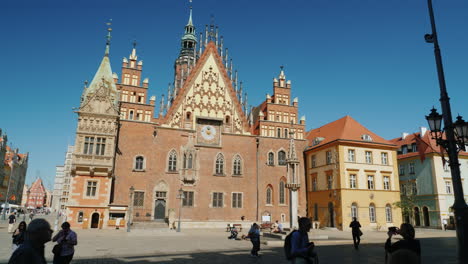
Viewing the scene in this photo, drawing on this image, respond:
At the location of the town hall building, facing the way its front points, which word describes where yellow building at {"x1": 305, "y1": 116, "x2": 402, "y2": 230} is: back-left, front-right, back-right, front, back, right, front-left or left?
left

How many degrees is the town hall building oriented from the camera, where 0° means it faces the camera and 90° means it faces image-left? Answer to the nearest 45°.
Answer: approximately 0°

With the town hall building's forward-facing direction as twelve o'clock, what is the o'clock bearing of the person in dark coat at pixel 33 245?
The person in dark coat is roughly at 12 o'clock from the town hall building.

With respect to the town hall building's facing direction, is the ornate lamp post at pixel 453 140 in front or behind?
in front

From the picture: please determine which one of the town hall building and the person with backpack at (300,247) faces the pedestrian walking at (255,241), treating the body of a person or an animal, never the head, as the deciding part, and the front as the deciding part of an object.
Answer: the town hall building

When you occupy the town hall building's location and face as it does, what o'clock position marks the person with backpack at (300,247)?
The person with backpack is roughly at 12 o'clock from the town hall building.
